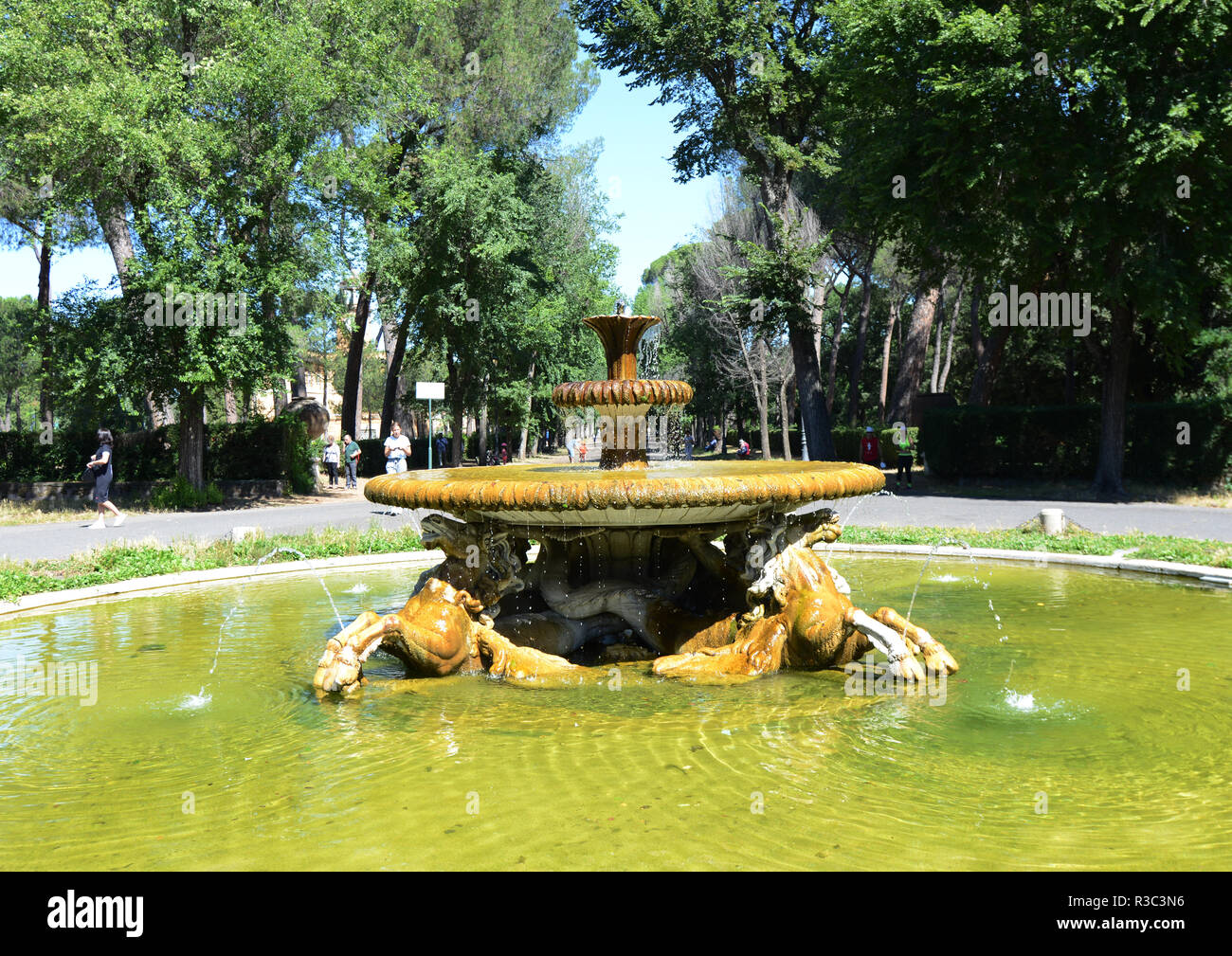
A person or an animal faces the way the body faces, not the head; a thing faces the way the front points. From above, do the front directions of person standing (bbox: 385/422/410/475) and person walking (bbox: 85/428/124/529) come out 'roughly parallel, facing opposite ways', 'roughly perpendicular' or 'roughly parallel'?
roughly perpendicular

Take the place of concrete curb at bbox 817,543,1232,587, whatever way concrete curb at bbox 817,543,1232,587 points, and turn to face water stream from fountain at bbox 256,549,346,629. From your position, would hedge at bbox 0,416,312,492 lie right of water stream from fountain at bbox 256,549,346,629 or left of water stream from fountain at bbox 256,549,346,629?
right

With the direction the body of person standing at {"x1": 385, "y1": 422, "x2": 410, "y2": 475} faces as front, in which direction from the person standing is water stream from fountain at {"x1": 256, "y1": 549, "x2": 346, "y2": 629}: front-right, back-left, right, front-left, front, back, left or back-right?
front

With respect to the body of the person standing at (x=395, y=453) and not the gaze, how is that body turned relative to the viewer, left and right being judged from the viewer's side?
facing the viewer

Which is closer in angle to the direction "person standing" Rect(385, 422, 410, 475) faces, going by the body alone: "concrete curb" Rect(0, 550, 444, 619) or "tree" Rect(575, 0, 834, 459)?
the concrete curb

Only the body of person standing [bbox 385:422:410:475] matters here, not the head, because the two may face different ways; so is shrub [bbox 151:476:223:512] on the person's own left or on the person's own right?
on the person's own right

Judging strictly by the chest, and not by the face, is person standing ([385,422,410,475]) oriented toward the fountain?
yes

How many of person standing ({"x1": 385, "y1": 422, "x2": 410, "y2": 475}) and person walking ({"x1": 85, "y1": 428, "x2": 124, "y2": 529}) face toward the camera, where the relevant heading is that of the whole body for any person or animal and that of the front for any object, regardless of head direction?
1
